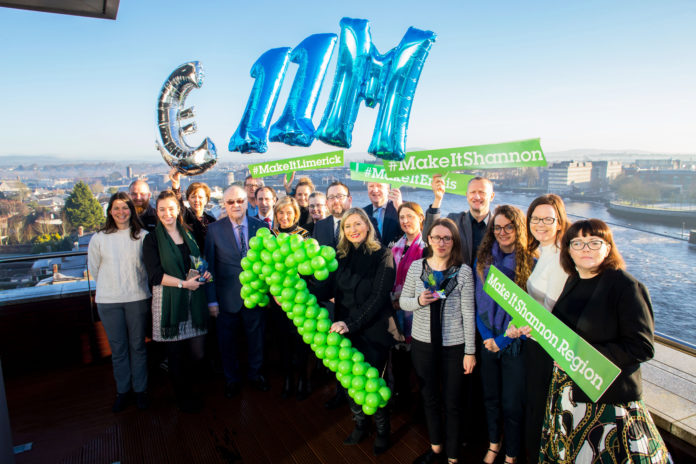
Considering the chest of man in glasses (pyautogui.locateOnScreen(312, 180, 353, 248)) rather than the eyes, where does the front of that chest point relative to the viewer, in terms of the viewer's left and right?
facing the viewer

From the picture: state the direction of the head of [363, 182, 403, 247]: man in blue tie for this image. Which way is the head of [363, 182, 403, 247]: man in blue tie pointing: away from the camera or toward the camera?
toward the camera

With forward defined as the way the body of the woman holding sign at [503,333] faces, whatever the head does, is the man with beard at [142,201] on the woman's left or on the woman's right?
on the woman's right

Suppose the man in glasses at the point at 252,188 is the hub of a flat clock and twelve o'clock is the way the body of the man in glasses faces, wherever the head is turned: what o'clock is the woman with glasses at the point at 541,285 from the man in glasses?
The woman with glasses is roughly at 11 o'clock from the man in glasses.

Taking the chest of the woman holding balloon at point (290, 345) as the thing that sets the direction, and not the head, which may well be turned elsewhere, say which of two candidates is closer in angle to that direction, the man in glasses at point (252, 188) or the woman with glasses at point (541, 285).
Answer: the woman with glasses

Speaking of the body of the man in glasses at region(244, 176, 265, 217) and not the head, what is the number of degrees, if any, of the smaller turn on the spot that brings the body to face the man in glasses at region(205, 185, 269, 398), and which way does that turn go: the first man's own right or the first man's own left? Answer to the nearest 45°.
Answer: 0° — they already face them

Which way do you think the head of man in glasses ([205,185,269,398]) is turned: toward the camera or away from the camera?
toward the camera

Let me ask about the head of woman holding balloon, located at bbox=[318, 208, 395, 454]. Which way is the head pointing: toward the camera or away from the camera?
toward the camera

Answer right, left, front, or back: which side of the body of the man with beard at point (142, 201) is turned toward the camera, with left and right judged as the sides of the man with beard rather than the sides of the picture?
front

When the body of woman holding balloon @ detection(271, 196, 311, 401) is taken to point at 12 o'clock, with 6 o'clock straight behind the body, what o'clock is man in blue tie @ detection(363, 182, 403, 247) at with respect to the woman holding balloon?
The man in blue tie is roughly at 8 o'clock from the woman holding balloon.

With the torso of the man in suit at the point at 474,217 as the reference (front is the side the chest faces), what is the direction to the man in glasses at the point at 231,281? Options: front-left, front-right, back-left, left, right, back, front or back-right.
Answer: right

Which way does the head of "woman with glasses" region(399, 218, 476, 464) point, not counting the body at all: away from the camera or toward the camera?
toward the camera

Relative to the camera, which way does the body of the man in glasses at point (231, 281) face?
toward the camera

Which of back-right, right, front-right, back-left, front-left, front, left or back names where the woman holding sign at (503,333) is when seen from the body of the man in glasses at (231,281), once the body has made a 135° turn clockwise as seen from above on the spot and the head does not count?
back

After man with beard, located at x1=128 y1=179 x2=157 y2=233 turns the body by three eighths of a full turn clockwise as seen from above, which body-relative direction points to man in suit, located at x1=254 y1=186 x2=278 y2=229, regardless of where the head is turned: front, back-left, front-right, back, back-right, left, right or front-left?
back-right
